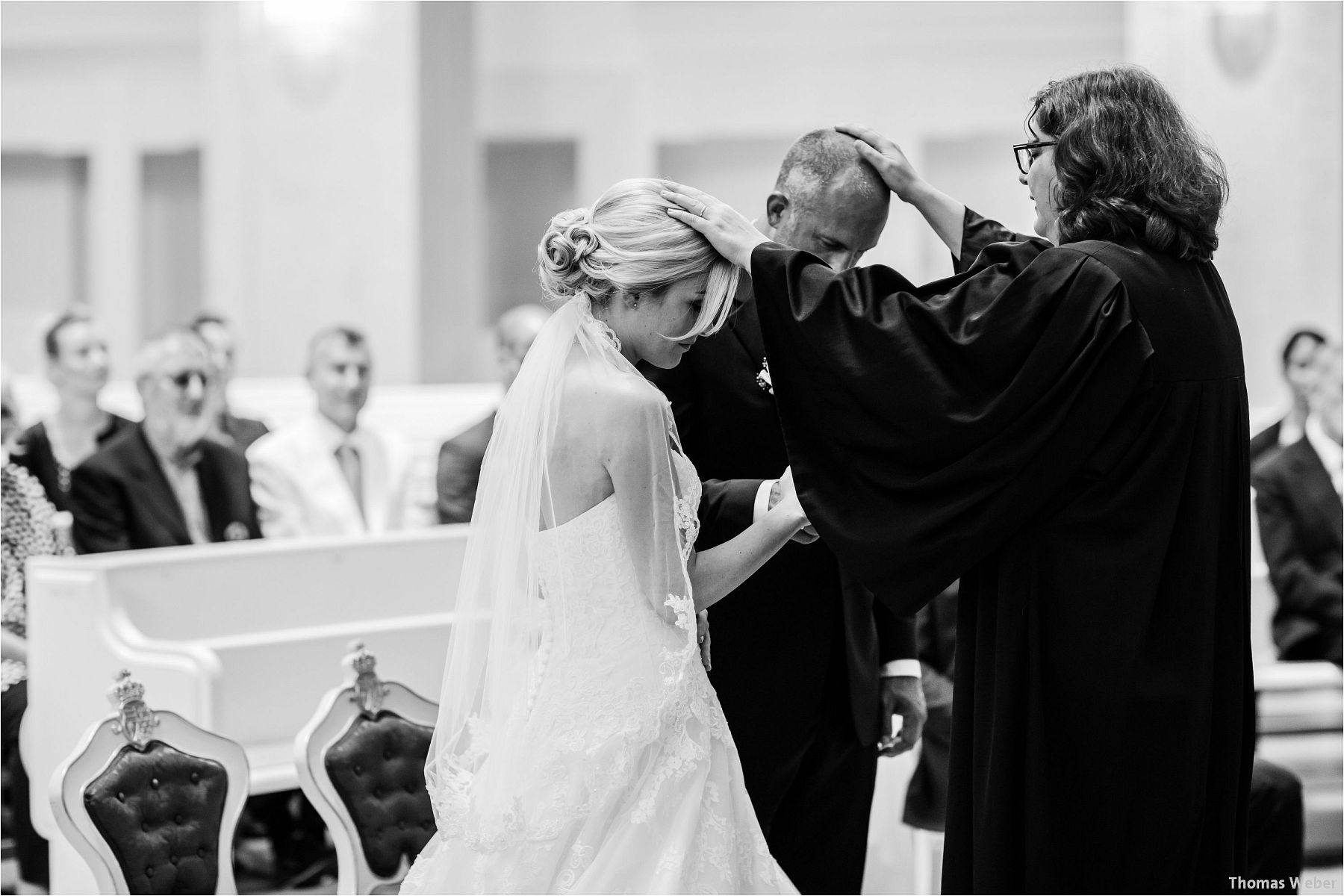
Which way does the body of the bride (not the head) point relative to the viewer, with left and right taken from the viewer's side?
facing away from the viewer and to the right of the viewer

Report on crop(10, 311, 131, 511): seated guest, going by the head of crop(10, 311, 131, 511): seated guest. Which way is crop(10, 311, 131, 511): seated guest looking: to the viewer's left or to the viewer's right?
to the viewer's right

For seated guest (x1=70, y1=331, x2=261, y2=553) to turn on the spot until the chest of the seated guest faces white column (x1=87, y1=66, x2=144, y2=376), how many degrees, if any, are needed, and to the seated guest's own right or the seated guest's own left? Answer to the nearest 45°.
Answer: approximately 135° to the seated guest's own left

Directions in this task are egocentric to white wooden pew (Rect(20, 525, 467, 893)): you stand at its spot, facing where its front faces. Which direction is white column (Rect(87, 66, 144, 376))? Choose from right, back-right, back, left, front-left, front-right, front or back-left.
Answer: back-left

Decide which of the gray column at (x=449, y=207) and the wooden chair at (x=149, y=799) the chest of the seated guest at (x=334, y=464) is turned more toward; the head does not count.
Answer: the wooden chair

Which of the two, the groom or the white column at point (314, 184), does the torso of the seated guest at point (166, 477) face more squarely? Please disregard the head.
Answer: the groom
